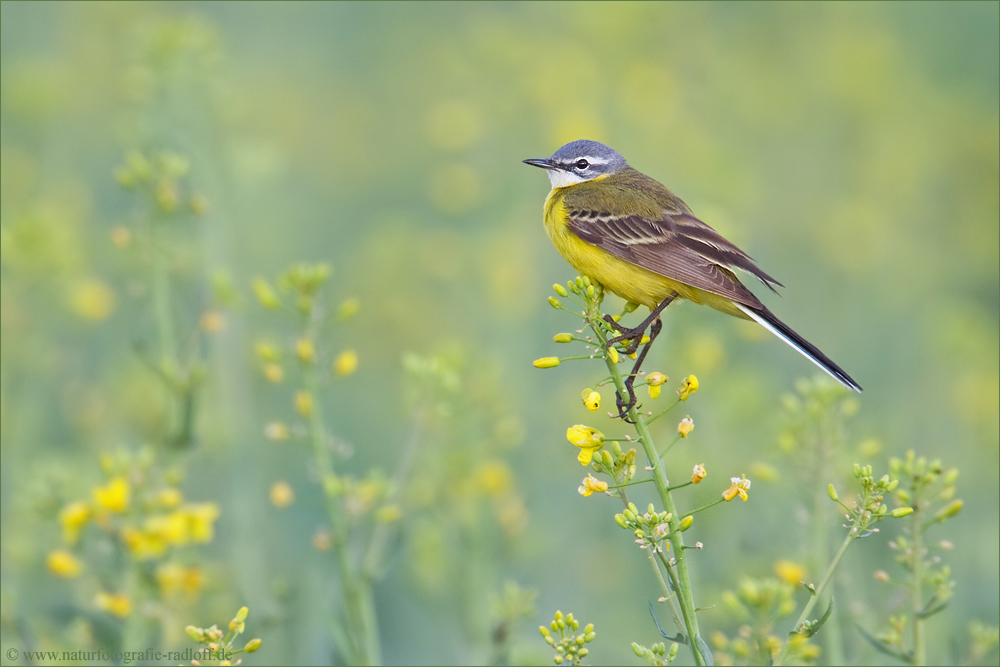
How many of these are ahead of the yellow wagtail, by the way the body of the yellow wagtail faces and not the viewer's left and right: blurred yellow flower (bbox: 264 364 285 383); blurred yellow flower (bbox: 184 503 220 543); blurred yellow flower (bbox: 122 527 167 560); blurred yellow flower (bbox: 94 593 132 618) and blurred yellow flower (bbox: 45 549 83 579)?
5

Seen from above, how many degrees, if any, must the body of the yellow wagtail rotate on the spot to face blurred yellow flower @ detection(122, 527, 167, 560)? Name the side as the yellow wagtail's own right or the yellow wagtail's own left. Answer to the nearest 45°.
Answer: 0° — it already faces it

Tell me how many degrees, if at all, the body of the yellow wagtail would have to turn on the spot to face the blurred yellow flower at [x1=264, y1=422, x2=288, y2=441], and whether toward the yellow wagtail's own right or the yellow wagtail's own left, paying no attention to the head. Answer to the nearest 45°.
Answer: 0° — it already faces it

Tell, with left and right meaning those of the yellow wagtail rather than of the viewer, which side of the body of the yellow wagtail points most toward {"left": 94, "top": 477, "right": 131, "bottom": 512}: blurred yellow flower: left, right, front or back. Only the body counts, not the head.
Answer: front

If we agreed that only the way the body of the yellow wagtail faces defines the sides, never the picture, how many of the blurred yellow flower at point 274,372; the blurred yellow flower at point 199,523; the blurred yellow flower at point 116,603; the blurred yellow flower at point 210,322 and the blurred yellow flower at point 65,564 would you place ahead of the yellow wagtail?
5

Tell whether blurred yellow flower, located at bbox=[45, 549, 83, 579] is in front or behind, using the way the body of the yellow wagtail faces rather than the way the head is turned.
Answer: in front

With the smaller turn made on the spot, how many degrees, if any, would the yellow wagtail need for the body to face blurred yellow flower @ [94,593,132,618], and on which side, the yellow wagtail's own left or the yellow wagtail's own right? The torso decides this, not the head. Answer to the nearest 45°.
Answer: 0° — it already faces it

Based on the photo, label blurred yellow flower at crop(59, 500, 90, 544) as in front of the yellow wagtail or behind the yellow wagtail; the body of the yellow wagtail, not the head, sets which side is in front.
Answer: in front

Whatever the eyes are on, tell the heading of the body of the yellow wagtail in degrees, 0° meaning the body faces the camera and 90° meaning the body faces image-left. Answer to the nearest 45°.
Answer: approximately 90°

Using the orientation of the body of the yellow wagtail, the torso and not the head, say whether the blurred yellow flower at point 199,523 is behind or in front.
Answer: in front

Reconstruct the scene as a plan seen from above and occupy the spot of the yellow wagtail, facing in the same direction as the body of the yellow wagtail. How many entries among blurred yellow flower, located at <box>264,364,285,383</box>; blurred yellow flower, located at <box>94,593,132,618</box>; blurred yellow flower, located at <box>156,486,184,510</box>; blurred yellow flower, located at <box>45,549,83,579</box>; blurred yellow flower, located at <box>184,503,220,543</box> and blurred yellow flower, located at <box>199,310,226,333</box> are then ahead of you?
6

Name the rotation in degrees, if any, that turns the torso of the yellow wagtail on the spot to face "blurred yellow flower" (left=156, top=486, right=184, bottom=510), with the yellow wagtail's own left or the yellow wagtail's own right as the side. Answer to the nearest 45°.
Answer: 0° — it already faces it

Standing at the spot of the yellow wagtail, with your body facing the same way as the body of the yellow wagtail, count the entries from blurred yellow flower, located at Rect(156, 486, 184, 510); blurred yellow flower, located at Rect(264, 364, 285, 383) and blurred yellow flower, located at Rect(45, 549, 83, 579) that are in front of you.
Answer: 3
